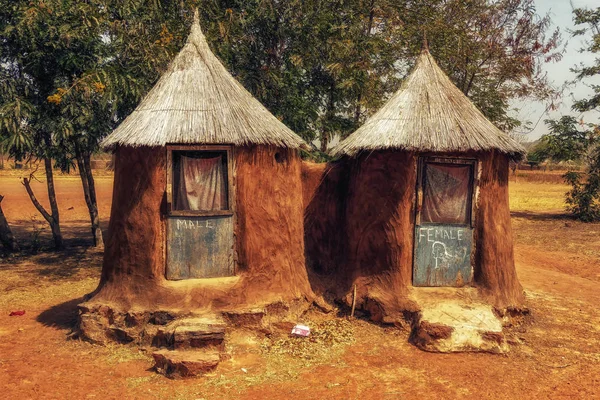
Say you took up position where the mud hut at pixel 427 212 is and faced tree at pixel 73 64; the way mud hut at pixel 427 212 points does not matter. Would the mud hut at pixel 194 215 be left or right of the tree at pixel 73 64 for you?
left

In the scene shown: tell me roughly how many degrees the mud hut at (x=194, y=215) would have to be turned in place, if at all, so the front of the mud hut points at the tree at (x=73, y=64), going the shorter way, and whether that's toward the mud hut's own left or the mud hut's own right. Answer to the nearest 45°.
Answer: approximately 135° to the mud hut's own right

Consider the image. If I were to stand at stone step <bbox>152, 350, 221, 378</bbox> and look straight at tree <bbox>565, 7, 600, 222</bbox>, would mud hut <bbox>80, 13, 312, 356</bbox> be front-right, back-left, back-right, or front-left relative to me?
front-left

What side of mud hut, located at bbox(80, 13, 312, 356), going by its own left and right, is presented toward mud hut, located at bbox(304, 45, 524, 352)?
left

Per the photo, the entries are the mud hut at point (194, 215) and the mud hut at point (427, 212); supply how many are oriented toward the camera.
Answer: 2

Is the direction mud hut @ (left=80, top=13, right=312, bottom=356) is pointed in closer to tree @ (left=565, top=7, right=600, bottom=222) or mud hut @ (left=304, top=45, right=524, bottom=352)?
the mud hut

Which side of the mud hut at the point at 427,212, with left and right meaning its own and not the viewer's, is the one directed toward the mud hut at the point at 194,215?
right

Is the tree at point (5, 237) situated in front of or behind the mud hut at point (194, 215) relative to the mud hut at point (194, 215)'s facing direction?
behind

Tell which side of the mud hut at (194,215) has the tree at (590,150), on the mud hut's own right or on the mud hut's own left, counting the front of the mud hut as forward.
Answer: on the mud hut's own left

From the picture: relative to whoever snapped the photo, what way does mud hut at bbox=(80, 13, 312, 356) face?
facing the viewer

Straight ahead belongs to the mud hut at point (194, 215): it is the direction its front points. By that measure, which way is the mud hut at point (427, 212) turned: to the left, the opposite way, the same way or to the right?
the same way
